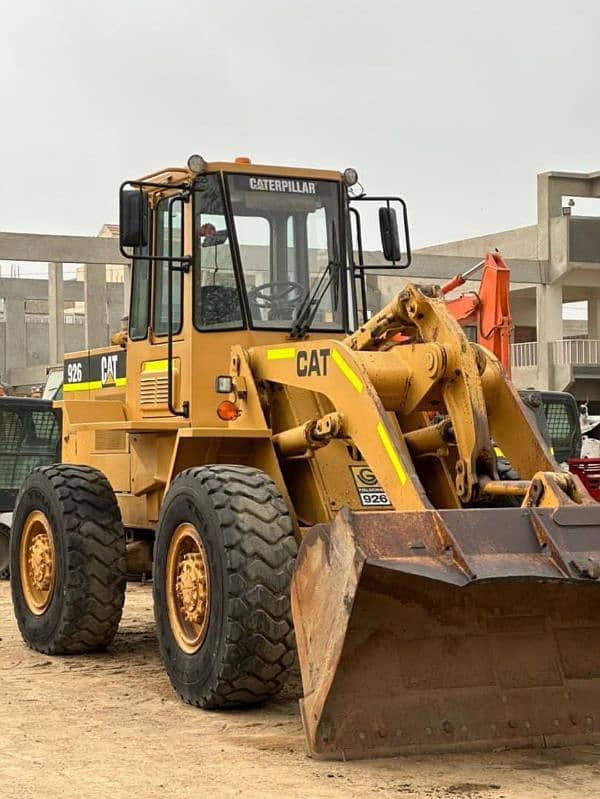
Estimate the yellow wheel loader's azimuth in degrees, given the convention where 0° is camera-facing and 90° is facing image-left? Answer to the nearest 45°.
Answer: approximately 315°
